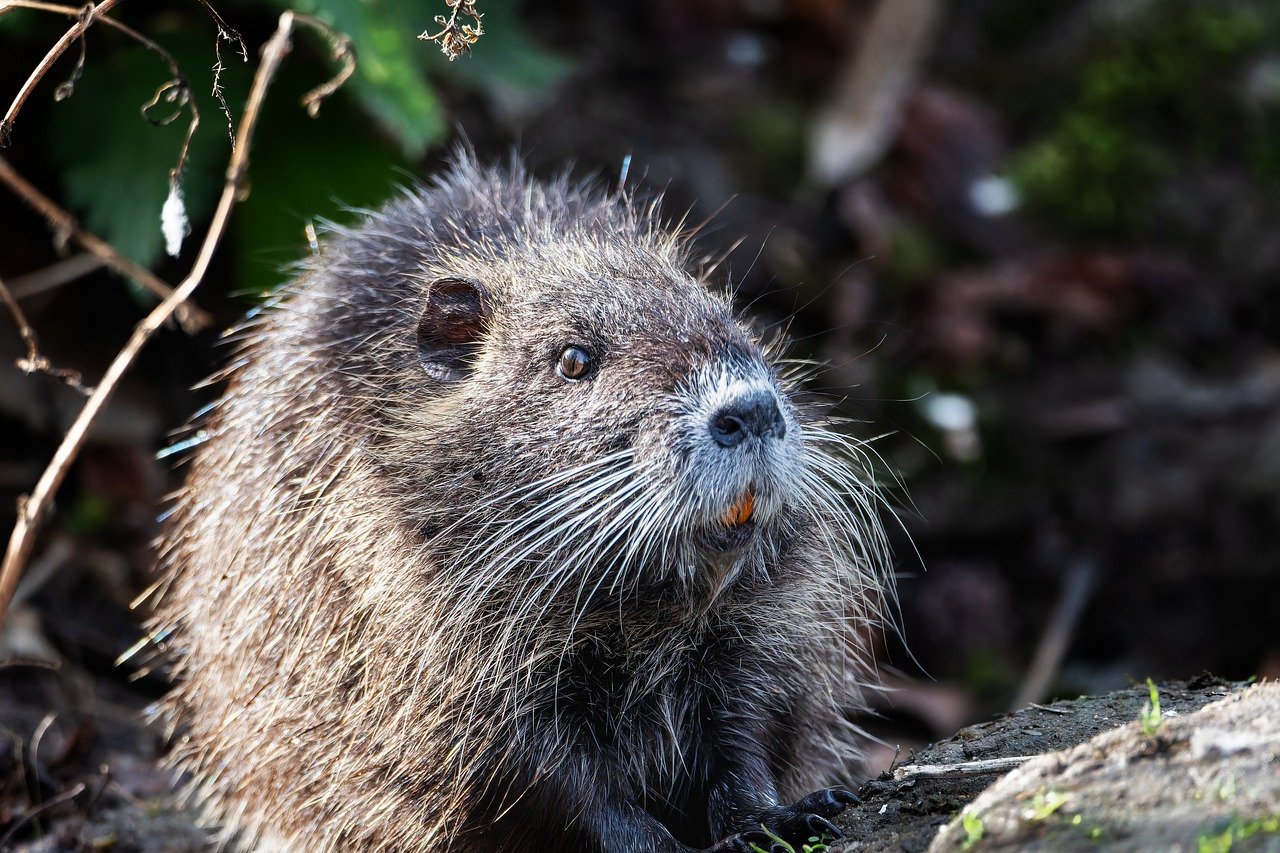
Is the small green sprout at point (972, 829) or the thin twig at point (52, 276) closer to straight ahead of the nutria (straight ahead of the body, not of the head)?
the small green sprout

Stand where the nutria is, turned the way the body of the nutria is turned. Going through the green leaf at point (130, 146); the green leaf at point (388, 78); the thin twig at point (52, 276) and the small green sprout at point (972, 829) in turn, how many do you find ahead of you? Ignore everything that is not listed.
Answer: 1

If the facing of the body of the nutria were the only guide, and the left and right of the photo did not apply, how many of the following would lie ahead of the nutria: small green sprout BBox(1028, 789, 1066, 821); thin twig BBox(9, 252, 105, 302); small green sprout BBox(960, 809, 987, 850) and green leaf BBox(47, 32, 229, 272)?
2

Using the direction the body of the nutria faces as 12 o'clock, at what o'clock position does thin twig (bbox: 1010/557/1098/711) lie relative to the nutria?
The thin twig is roughly at 9 o'clock from the nutria.

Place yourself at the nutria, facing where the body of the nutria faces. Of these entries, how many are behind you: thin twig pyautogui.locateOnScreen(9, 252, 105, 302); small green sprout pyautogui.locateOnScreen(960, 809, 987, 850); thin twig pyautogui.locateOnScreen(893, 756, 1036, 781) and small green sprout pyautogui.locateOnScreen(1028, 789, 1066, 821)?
1

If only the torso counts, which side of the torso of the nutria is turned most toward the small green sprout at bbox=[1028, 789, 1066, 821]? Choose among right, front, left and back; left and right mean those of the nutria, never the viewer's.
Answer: front

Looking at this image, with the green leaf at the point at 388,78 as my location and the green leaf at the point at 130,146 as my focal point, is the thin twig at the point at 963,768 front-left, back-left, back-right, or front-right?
back-left

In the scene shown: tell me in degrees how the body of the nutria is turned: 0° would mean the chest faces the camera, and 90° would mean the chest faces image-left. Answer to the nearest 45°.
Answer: approximately 315°

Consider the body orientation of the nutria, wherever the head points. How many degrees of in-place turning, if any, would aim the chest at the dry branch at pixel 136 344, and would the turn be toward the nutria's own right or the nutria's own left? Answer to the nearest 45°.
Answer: approximately 135° to the nutria's own right

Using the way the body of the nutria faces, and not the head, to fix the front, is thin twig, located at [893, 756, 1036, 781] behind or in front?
in front

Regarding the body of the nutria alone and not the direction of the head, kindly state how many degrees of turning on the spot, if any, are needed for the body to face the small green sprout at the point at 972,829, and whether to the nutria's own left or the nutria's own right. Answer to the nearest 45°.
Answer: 0° — it already faces it

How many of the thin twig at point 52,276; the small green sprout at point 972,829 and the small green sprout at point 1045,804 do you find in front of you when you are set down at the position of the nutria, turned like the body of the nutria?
2

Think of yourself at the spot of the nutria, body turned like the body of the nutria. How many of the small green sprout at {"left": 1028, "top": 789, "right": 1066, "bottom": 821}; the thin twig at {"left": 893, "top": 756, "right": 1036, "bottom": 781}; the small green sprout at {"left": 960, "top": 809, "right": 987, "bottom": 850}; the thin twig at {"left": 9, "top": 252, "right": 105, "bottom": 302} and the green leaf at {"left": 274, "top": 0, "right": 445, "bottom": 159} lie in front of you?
3

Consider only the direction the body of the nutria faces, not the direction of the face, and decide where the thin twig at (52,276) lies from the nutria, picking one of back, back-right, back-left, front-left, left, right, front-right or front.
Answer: back
